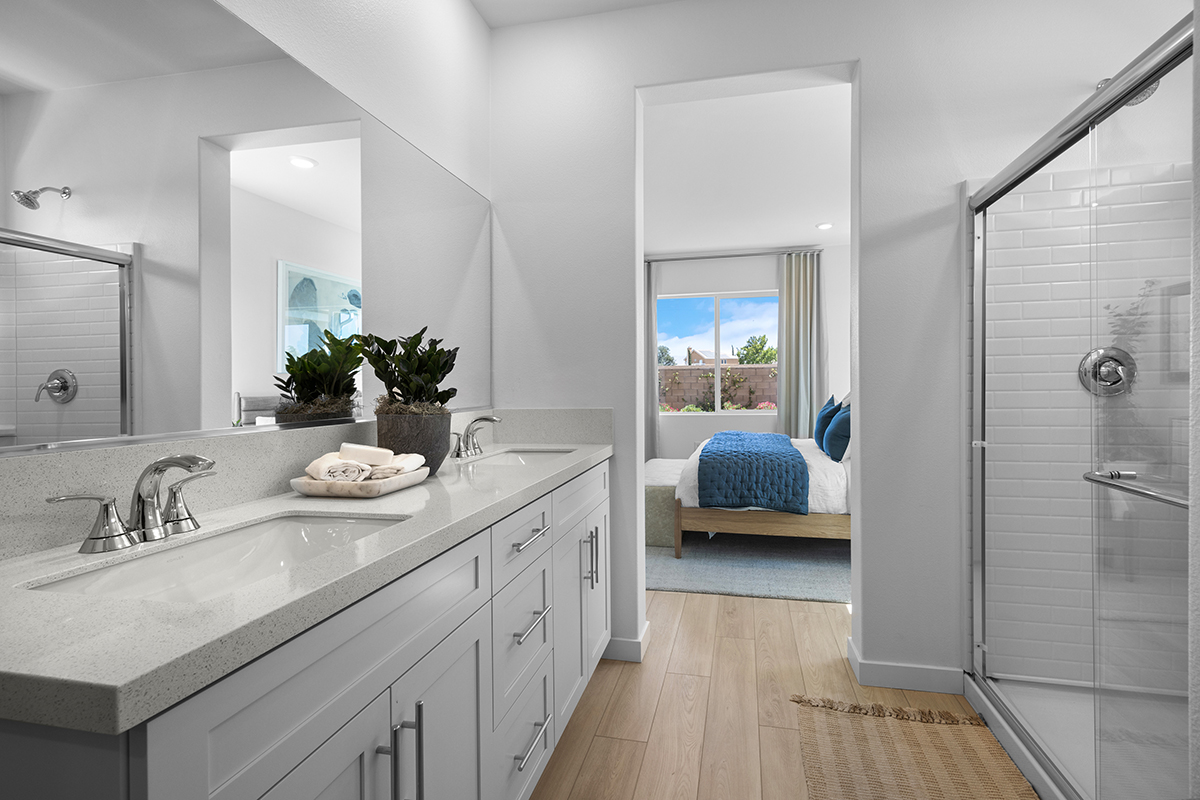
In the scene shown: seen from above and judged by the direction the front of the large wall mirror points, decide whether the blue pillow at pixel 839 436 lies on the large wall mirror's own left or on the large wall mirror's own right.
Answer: on the large wall mirror's own left

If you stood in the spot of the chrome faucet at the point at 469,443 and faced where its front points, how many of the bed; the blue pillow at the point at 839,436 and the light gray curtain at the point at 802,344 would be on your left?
3

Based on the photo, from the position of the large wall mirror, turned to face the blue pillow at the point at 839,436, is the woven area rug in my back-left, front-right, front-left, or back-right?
front-right

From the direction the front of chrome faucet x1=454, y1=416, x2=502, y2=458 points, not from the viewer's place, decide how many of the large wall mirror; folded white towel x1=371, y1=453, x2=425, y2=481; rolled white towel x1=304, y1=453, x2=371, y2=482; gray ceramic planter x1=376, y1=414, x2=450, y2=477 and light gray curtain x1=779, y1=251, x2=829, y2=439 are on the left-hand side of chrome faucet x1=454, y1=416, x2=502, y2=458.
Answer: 1

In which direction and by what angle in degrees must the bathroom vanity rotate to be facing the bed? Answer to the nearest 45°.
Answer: approximately 90° to its left

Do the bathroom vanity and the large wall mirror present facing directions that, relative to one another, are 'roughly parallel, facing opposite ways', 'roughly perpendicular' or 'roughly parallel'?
roughly parallel

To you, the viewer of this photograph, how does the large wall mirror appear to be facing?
facing the viewer and to the right of the viewer

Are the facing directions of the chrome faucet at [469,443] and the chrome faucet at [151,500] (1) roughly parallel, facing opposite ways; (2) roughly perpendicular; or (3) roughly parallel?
roughly parallel

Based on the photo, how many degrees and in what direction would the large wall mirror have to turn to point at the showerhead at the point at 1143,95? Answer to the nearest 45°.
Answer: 0° — it already faces it

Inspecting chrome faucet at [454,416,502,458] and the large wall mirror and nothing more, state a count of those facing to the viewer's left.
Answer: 0

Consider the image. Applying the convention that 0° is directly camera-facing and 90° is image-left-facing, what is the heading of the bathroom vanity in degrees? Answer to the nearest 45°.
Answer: approximately 315°
